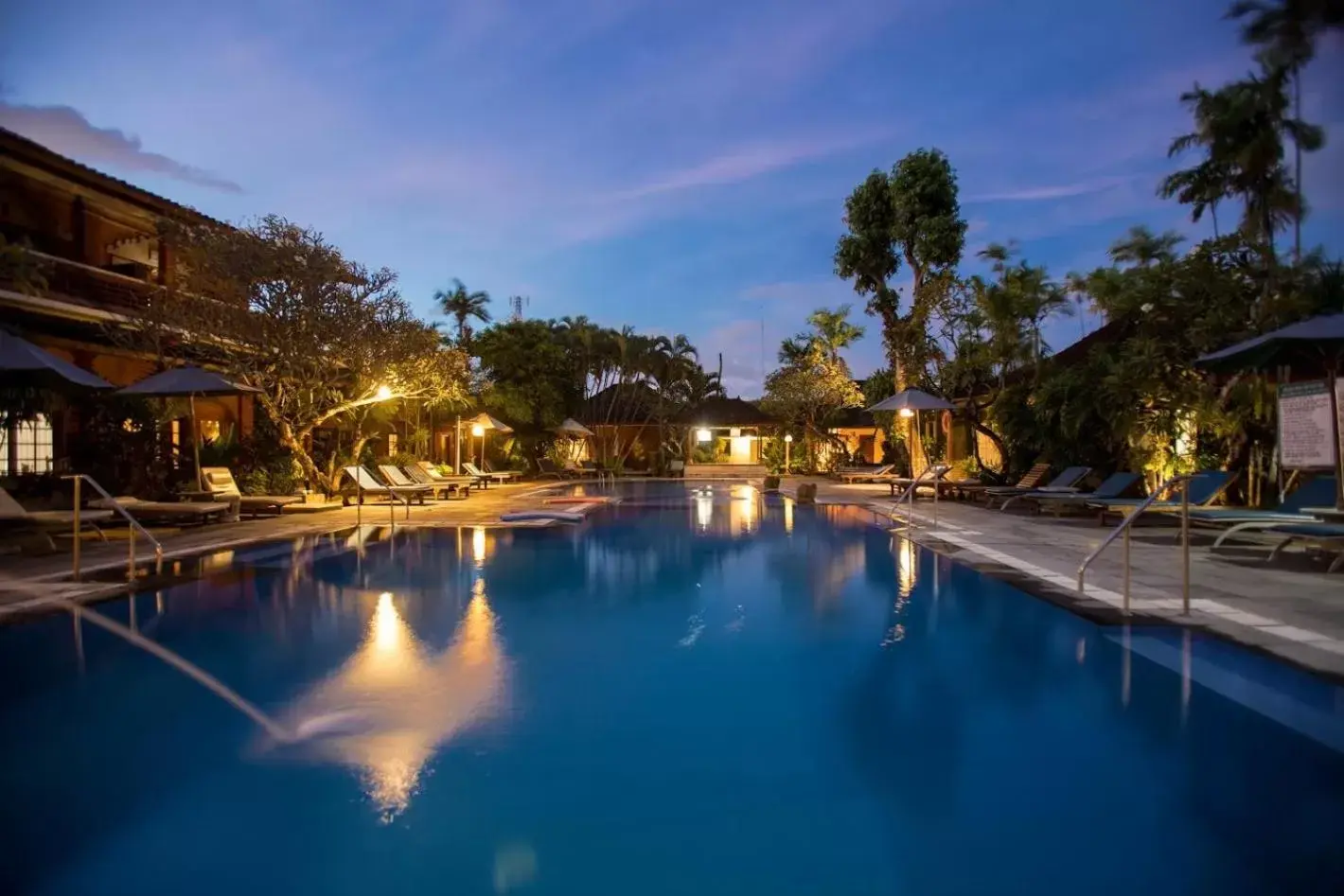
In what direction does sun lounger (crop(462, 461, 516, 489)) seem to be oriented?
to the viewer's right

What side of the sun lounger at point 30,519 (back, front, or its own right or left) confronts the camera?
right

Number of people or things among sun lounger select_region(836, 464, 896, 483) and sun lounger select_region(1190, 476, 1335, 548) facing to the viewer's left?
2

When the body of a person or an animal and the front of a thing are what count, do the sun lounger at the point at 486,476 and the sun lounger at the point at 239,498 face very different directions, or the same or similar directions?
same or similar directions

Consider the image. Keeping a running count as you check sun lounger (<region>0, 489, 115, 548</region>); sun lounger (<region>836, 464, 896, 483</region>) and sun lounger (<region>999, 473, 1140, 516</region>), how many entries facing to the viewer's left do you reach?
2

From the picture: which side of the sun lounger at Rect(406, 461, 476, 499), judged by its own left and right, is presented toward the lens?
right

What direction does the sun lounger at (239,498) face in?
to the viewer's right

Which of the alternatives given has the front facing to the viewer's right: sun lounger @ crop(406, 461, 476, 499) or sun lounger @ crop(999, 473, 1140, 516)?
sun lounger @ crop(406, 461, 476, 499)

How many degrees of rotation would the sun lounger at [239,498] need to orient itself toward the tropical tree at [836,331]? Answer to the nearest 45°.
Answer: approximately 90° to its left

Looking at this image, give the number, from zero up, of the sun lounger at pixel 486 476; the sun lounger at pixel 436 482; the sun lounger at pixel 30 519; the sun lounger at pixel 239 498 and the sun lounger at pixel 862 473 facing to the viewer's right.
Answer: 4

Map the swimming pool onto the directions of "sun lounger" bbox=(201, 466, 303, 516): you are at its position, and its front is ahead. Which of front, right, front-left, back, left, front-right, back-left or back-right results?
right

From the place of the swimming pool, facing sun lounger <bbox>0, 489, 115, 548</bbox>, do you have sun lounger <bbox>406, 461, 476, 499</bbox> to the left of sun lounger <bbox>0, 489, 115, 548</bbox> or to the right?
right

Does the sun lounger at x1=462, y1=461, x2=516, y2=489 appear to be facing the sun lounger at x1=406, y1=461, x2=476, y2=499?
no

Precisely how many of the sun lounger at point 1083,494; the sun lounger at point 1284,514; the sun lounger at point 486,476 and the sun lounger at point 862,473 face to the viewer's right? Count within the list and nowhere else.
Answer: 1

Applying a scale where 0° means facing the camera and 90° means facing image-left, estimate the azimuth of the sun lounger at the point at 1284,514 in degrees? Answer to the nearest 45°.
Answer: approximately 90°
